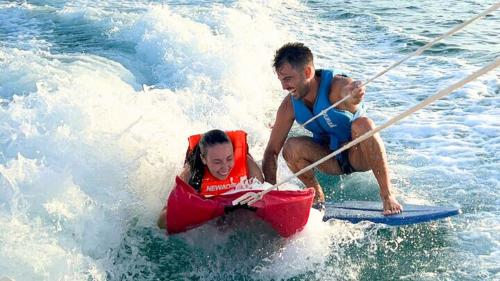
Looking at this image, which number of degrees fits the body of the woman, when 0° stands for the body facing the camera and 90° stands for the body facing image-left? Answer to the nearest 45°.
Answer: approximately 0°

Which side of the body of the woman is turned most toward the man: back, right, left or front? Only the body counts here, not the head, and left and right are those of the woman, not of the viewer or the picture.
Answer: left

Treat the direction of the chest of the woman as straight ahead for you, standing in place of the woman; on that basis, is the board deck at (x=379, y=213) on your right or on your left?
on your left
